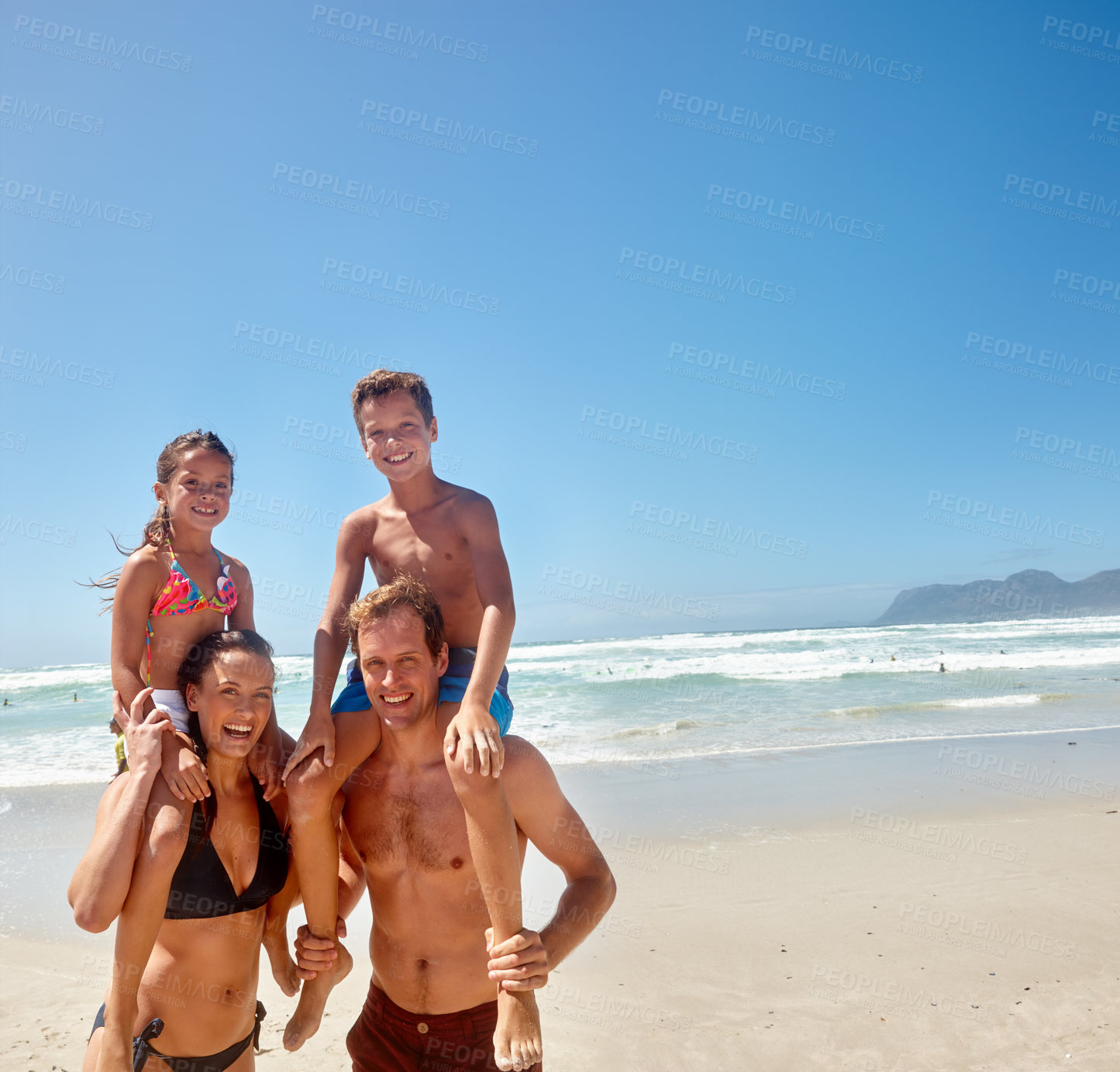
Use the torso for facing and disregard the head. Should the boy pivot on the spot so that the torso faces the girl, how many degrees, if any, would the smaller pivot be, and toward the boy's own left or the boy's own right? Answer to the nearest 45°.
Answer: approximately 135° to the boy's own right

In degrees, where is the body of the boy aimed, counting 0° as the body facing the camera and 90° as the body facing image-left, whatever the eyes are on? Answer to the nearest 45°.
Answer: approximately 0°
